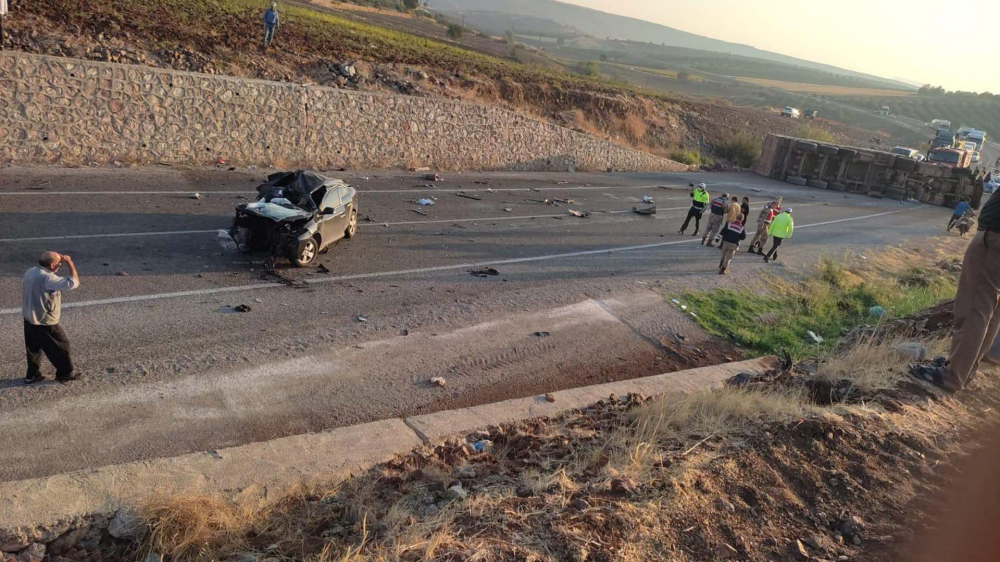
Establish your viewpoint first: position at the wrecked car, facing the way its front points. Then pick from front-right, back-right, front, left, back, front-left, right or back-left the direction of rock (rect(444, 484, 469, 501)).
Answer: front-left

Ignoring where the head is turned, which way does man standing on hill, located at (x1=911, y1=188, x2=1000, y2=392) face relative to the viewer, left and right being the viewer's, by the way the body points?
facing to the left of the viewer

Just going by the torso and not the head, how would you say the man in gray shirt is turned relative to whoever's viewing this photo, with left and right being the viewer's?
facing away from the viewer and to the right of the viewer

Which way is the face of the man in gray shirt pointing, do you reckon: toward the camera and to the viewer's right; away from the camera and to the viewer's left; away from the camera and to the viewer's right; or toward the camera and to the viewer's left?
away from the camera and to the viewer's right

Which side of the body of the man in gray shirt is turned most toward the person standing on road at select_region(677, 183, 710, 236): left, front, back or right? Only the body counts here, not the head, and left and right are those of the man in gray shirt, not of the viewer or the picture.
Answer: front

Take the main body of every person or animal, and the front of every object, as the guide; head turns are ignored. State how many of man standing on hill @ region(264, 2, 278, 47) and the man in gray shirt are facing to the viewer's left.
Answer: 0

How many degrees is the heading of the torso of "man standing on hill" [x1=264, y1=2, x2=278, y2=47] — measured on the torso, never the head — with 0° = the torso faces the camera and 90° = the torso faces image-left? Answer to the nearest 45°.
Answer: approximately 0°

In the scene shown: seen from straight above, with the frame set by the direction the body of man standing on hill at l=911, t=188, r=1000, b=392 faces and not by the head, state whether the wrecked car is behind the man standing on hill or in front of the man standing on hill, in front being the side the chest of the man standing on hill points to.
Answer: in front

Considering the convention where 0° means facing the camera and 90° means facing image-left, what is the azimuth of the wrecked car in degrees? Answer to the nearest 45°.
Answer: approximately 45°

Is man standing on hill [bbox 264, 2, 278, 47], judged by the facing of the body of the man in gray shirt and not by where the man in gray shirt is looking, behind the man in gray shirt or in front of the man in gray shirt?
in front

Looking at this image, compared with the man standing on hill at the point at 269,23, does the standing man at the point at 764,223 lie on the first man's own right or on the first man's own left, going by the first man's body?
on the first man's own left
